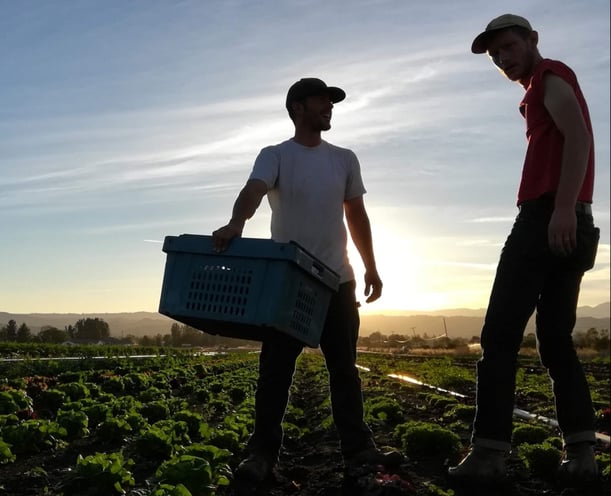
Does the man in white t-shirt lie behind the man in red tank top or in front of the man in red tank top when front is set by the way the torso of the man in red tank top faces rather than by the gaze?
in front

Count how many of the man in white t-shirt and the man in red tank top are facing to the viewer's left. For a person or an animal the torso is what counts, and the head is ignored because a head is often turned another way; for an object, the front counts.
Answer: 1

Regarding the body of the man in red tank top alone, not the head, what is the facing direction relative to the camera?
to the viewer's left

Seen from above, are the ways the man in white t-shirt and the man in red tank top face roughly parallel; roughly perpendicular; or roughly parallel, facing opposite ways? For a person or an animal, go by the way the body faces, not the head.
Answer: roughly perpendicular

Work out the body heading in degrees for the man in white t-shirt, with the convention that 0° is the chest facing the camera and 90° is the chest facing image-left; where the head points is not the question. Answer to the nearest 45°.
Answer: approximately 0°
